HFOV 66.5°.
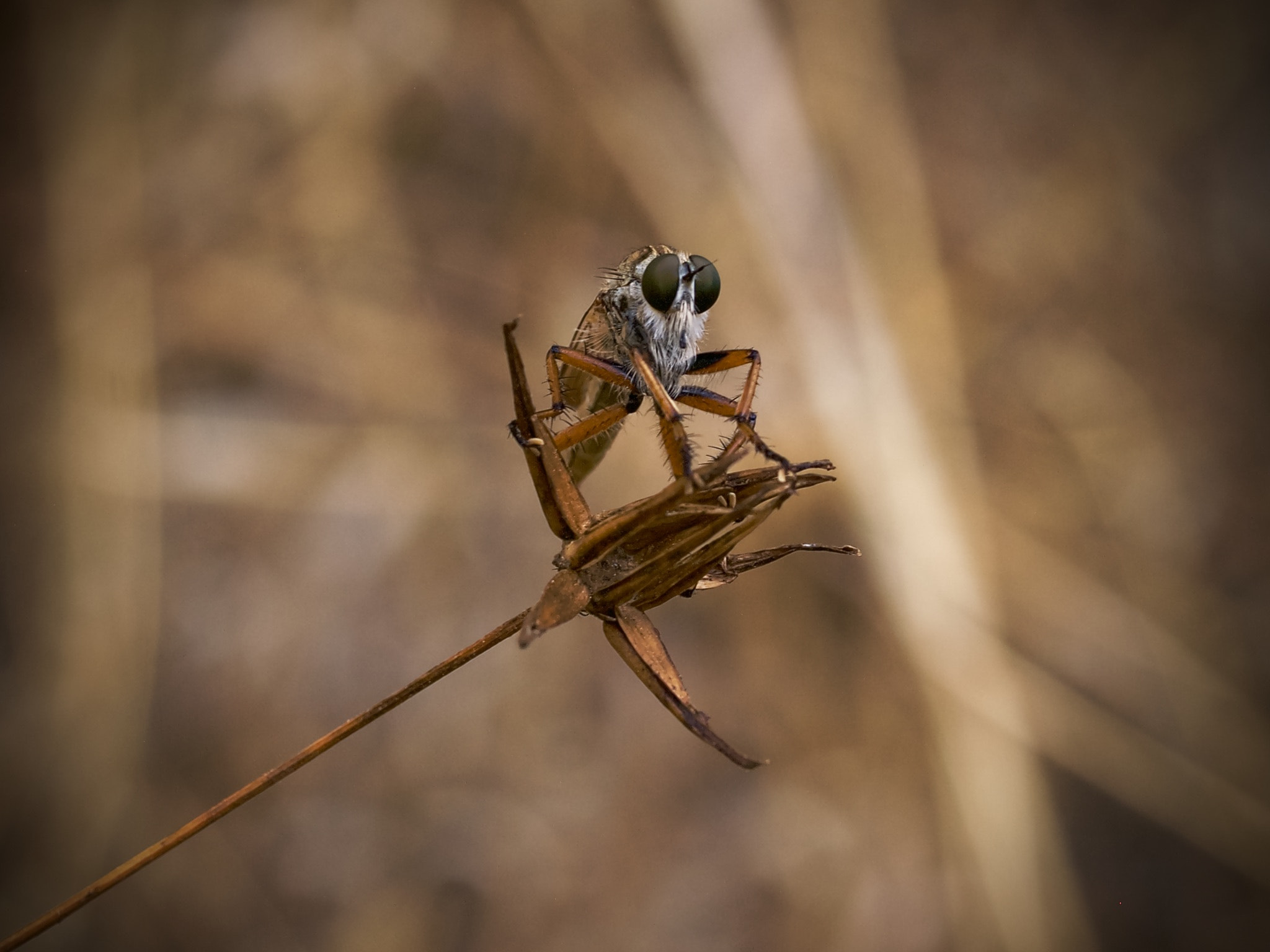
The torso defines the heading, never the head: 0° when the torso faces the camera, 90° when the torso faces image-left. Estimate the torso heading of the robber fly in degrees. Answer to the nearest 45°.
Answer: approximately 315°
